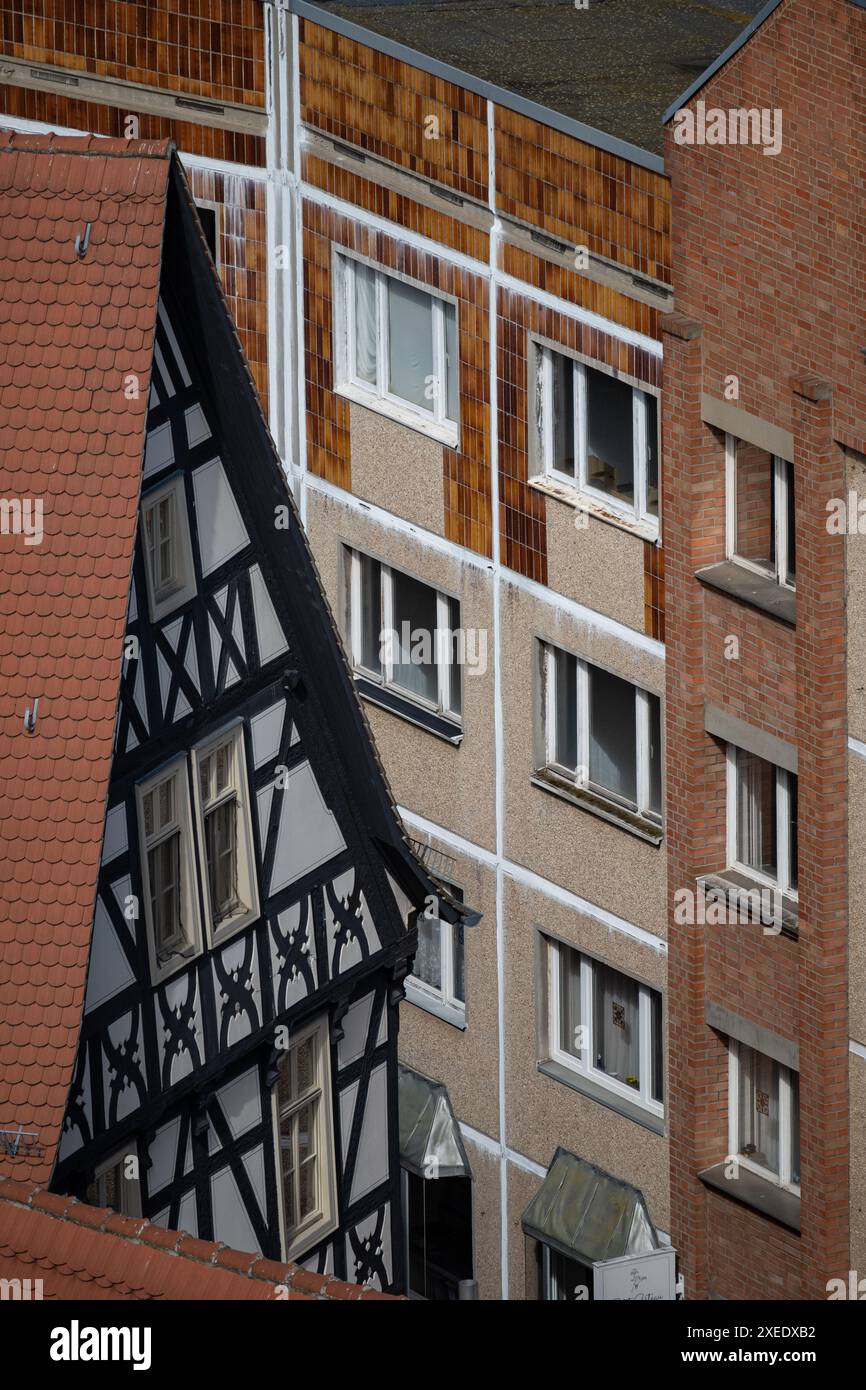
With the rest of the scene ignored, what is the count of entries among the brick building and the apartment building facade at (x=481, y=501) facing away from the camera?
0

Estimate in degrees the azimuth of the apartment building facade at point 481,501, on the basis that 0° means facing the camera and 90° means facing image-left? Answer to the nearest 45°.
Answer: approximately 45°

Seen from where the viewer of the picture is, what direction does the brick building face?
facing the viewer and to the left of the viewer

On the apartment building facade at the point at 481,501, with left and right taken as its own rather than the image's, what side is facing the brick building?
left

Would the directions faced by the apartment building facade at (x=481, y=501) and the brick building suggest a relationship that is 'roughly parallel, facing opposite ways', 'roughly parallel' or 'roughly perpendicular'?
roughly parallel
